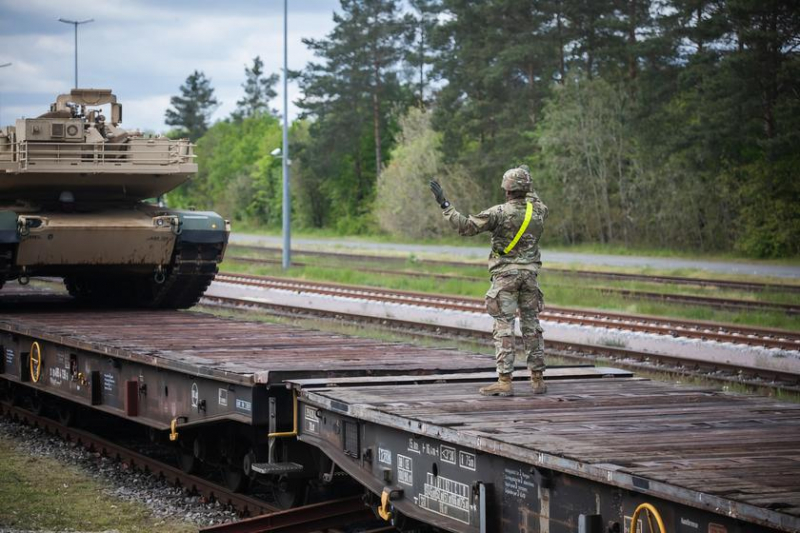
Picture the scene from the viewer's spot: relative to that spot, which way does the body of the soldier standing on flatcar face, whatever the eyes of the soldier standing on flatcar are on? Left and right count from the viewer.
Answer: facing away from the viewer and to the left of the viewer

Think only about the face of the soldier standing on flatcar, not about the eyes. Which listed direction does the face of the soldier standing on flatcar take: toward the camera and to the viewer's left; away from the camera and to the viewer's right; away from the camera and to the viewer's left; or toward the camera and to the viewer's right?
away from the camera and to the viewer's left

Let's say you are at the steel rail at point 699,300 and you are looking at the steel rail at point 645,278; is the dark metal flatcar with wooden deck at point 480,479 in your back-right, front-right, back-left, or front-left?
back-left
